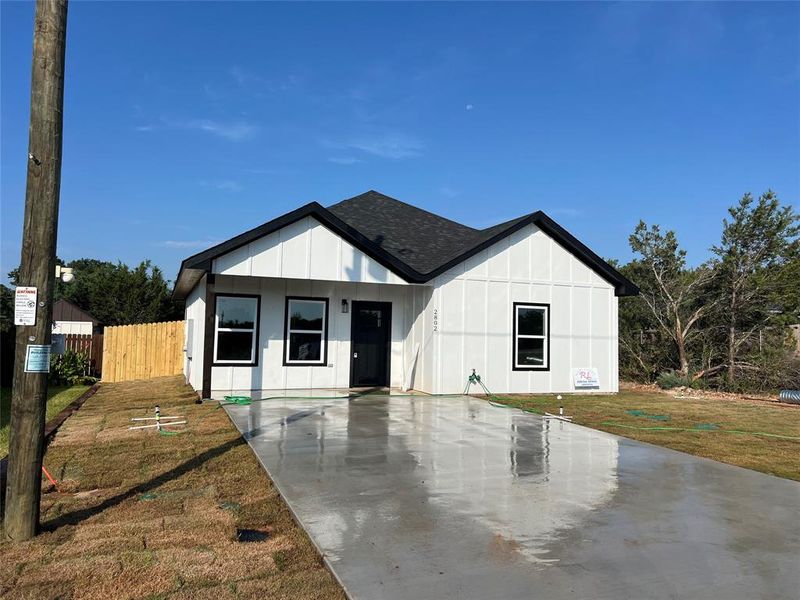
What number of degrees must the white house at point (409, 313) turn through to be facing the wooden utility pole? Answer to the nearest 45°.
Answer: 0° — it already faces it

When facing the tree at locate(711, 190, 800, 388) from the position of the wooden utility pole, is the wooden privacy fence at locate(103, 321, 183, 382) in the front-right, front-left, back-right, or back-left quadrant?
front-left

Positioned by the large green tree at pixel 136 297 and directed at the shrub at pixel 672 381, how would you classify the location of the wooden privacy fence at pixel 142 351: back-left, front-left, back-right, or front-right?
front-right

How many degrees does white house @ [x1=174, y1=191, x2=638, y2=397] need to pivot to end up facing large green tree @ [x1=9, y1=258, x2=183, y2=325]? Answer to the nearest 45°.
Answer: approximately 135° to its right

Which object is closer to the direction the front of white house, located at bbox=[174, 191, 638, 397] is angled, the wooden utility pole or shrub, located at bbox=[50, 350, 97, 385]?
the wooden utility pole

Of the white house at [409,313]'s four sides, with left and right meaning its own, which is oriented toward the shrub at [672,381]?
left

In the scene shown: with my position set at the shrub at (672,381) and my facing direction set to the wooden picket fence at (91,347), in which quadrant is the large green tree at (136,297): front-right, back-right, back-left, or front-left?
front-right

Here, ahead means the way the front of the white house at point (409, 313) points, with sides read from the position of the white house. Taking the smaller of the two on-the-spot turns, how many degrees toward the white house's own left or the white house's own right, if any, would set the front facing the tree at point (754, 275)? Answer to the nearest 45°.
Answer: approximately 90° to the white house's own left

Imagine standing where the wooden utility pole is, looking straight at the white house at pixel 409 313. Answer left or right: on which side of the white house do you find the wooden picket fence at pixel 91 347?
left

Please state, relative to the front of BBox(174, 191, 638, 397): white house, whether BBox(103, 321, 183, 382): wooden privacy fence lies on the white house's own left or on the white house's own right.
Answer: on the white house's own right

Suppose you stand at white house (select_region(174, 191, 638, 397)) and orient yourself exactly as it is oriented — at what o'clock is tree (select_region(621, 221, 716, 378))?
The tree is roughly at 8 o'clock from the white house.

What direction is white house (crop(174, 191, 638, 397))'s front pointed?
toward the camera
